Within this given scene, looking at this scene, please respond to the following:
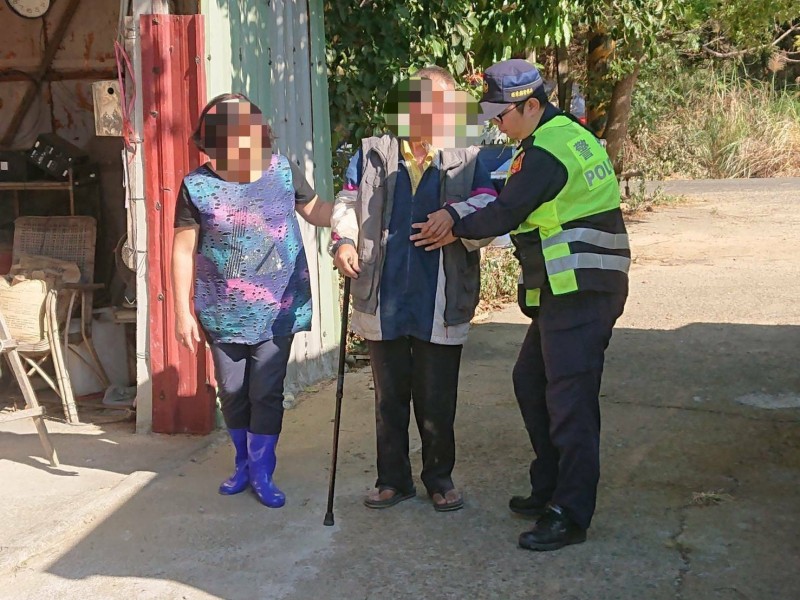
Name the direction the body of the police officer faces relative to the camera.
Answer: to the viewer's left

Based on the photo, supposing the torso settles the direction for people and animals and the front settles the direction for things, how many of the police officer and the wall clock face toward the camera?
1

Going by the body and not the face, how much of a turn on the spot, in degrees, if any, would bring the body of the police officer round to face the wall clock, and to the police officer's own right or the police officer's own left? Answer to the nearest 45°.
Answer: approximately 45° to the police officer's own right

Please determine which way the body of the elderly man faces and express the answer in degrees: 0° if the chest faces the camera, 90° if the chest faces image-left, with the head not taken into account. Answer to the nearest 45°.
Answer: approximately 0°

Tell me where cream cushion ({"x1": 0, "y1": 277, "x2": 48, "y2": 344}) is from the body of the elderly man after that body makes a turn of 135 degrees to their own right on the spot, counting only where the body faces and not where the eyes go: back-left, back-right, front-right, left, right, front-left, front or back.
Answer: front

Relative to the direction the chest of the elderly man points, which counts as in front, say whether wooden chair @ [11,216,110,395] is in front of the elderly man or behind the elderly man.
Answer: behind
